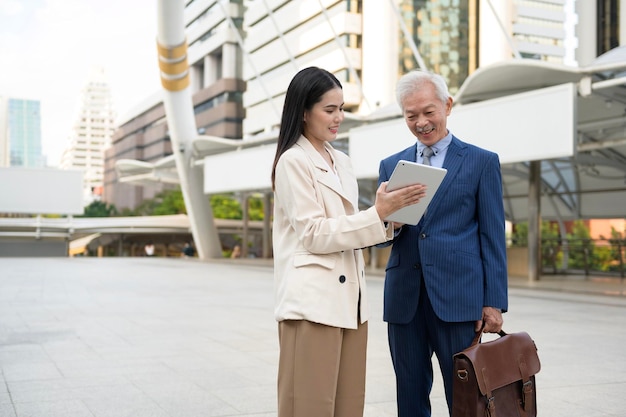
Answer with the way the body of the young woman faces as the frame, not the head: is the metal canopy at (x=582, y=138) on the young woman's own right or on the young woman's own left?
on the young woman's own left

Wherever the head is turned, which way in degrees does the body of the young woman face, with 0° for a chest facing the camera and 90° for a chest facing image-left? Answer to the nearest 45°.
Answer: approximately 315°

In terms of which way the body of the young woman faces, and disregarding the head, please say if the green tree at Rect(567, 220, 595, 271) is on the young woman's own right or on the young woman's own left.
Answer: on the young woman's own left
